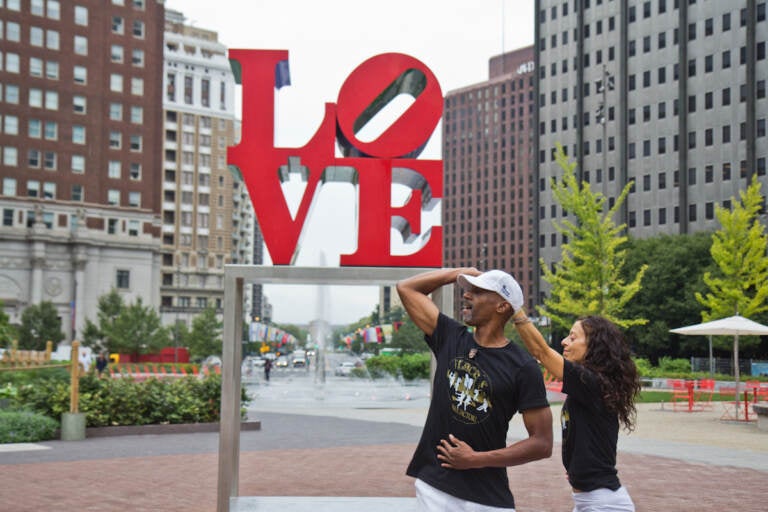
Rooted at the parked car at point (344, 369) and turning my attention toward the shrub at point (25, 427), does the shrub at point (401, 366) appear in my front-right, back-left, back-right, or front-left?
front-left

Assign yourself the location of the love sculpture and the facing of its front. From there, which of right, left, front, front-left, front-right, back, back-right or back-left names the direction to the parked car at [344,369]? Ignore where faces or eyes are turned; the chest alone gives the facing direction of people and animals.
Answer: back

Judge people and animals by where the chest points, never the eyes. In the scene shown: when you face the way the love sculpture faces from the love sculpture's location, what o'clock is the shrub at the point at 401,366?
The shrub is roughly at 6 o'clock from the love sculpture.

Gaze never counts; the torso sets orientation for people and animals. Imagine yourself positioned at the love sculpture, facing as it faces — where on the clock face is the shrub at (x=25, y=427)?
The shrub is roughly at 5 o'clock from the love sculpture.

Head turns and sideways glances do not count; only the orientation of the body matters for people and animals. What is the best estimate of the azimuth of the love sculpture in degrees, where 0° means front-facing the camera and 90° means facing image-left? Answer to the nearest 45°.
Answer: approximately 0°

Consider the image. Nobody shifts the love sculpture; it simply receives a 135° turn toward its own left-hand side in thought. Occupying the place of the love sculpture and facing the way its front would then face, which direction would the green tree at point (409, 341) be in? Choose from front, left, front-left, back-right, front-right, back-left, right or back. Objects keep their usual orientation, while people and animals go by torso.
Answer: front-left

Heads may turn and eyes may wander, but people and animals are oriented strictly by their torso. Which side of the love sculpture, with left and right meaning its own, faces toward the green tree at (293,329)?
back

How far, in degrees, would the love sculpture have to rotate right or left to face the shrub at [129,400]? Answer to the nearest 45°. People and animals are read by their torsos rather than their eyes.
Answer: approximately 135° to its right
